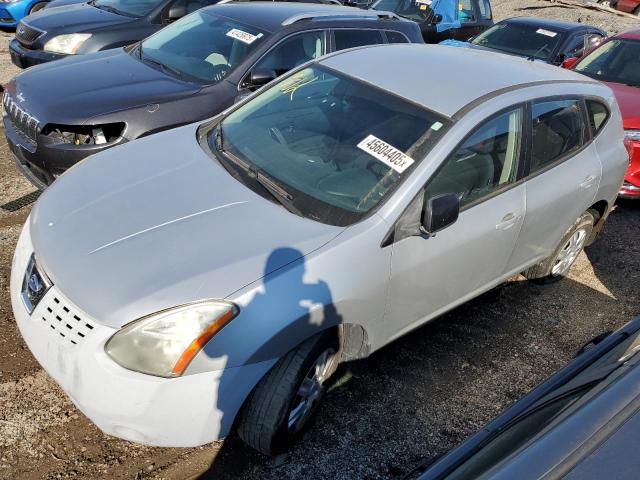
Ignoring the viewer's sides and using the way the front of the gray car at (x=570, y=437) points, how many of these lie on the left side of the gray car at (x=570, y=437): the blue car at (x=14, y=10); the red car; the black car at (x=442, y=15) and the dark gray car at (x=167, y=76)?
0

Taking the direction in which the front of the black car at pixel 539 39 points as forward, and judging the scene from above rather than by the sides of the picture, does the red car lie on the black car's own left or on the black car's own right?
on the black car's own left

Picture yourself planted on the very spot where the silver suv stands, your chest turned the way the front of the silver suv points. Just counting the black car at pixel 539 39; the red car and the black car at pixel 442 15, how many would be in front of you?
0

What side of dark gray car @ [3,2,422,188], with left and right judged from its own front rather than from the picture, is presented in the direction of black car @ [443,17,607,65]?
back

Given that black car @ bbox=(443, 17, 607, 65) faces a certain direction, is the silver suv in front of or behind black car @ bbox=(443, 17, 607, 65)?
in front

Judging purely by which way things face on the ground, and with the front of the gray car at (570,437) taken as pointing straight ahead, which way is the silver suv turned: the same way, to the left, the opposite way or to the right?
the same way

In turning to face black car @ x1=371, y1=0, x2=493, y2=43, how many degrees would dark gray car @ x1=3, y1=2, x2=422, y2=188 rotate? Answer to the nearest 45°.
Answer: approximately 180°

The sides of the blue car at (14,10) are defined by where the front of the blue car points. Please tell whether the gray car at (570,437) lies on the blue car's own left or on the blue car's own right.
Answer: on the blue car's own left

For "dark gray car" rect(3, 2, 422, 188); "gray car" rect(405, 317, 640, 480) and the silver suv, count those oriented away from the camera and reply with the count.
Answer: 0

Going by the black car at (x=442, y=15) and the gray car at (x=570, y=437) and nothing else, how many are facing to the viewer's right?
0

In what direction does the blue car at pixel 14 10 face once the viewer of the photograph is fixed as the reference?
facing the viewer and to the left of the viewer

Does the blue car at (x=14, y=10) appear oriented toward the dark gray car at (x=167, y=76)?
no

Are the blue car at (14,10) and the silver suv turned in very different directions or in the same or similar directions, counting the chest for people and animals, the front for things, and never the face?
same or similar directions

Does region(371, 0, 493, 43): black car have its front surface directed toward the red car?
no

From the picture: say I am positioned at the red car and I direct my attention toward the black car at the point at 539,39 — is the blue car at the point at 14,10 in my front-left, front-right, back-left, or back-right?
front-left

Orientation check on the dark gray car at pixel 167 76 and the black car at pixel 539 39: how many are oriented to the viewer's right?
0

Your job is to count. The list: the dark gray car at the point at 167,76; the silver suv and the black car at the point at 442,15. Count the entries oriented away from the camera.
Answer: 0

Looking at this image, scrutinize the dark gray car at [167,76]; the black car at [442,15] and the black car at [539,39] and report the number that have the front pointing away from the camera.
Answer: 0
